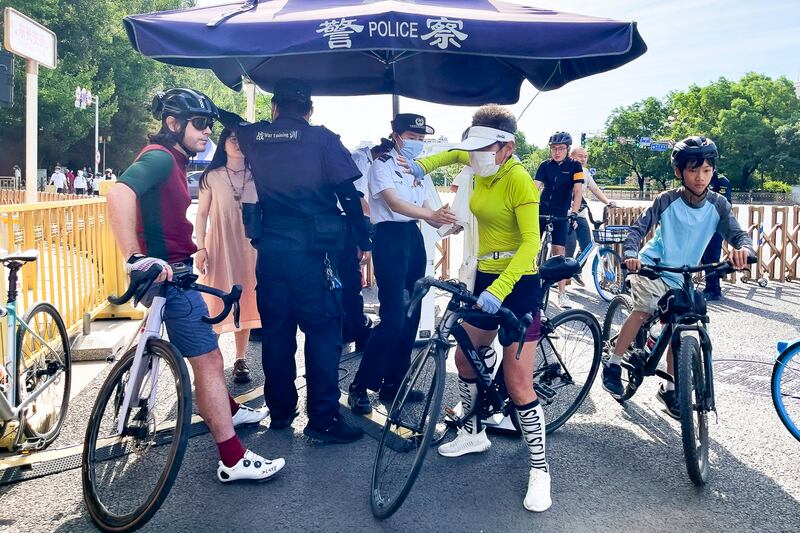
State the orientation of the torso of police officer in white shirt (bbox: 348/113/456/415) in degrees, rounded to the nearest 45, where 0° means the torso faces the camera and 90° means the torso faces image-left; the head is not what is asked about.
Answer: approximately 315°

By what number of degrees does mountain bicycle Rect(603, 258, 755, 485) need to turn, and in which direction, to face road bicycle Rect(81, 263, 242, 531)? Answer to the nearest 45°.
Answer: approximately 90° to its right

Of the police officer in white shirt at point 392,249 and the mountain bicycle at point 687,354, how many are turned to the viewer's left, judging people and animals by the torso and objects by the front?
0

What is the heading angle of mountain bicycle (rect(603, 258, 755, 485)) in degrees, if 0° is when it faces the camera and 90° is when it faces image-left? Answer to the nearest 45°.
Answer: approximately 315°

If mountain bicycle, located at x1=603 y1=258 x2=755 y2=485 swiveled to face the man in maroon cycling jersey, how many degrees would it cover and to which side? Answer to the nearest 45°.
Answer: approximately 90° to its right

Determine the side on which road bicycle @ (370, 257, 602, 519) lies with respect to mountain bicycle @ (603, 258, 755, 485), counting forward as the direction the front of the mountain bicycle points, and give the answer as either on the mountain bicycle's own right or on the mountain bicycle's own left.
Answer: on the mountain bicycle's own right

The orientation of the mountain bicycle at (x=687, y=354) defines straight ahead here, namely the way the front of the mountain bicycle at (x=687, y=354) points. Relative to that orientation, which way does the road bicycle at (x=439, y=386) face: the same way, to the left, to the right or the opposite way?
to the right

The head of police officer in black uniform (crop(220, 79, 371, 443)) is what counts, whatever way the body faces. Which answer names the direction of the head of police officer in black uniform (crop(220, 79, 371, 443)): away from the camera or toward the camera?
away from the camera
